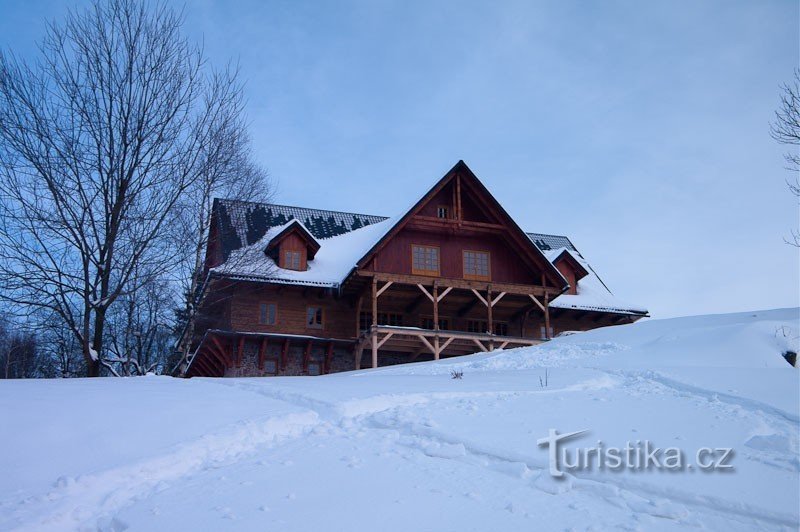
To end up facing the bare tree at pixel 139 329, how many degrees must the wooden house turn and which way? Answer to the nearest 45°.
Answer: approximately 90° to its right

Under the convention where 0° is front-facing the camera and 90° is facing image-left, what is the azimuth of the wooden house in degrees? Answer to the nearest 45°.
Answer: approximately 0°
